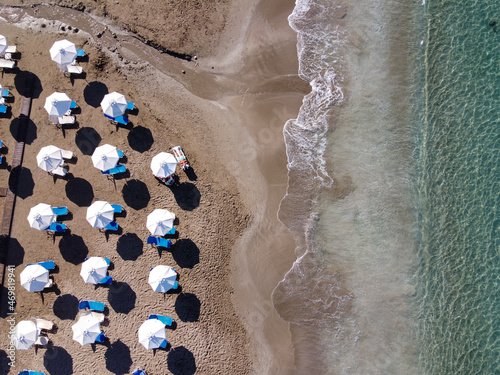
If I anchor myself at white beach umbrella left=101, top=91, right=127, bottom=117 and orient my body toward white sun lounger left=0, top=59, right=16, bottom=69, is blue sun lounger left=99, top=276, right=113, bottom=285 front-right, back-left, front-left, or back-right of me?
back-left

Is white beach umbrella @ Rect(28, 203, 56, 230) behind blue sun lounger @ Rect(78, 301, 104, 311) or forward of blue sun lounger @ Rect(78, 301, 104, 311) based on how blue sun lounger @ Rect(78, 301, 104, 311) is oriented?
behind

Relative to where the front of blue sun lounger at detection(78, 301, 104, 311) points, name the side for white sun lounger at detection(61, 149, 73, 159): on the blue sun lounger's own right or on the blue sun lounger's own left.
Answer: on the blue sun lounger's own left

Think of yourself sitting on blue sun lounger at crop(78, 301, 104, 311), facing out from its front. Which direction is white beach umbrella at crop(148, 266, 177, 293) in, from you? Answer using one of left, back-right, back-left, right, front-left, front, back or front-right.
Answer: front

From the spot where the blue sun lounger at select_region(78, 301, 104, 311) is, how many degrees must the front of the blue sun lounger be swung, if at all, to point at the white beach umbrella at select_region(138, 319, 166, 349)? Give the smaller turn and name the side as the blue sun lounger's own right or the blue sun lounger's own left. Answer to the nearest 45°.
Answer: approximately 45° to the blue sun lounger's own right

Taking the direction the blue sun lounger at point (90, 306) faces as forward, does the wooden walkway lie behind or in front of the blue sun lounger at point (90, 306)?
behind

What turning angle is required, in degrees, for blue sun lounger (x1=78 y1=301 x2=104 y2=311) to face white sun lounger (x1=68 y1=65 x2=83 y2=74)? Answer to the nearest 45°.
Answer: approximately 90° to its left

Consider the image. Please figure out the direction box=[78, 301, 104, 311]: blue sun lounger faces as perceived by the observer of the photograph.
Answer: facing to the right of the viewer

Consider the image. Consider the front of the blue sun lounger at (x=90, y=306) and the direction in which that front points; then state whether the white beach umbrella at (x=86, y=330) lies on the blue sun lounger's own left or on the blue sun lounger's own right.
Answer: on the blue sun lounger's own right

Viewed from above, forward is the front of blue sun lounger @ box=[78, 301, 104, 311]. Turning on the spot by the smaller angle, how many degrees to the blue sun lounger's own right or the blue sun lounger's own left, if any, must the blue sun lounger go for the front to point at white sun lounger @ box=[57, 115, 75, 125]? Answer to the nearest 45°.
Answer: approximately 90° to the blue sun lounger's own left

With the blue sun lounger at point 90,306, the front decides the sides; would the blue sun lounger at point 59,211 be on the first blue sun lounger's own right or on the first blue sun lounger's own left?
on the first blue sun lounger's own left
